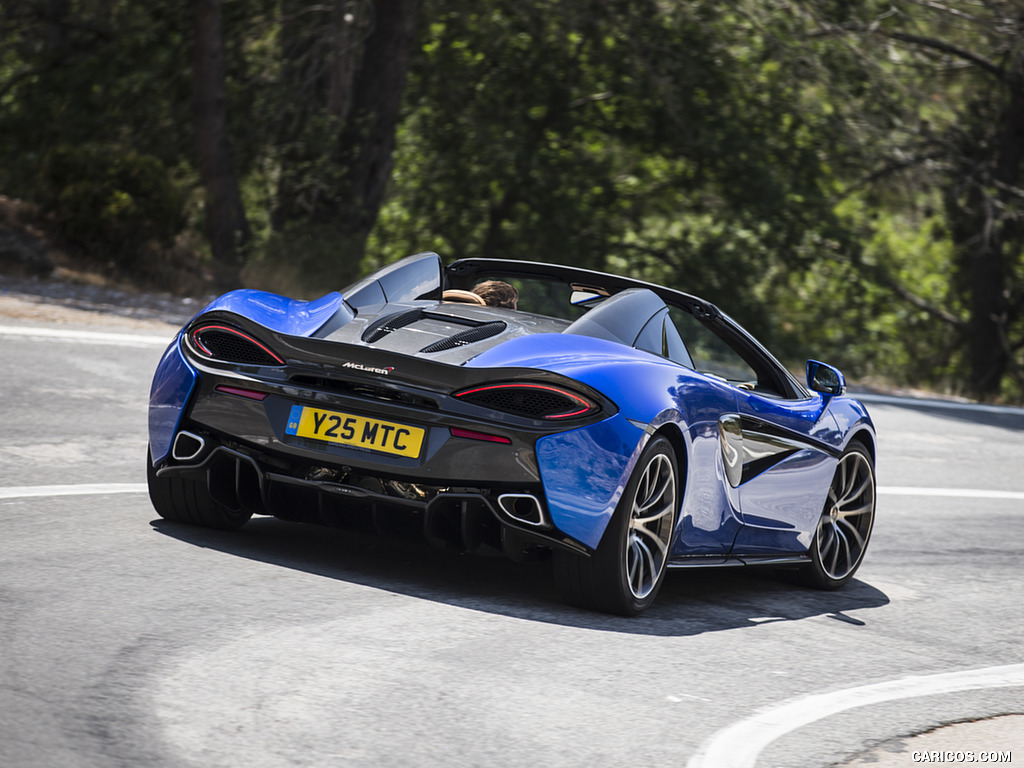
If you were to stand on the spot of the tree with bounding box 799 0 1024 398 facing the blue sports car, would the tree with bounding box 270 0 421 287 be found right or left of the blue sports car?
right

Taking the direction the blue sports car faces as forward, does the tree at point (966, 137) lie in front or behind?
in front
